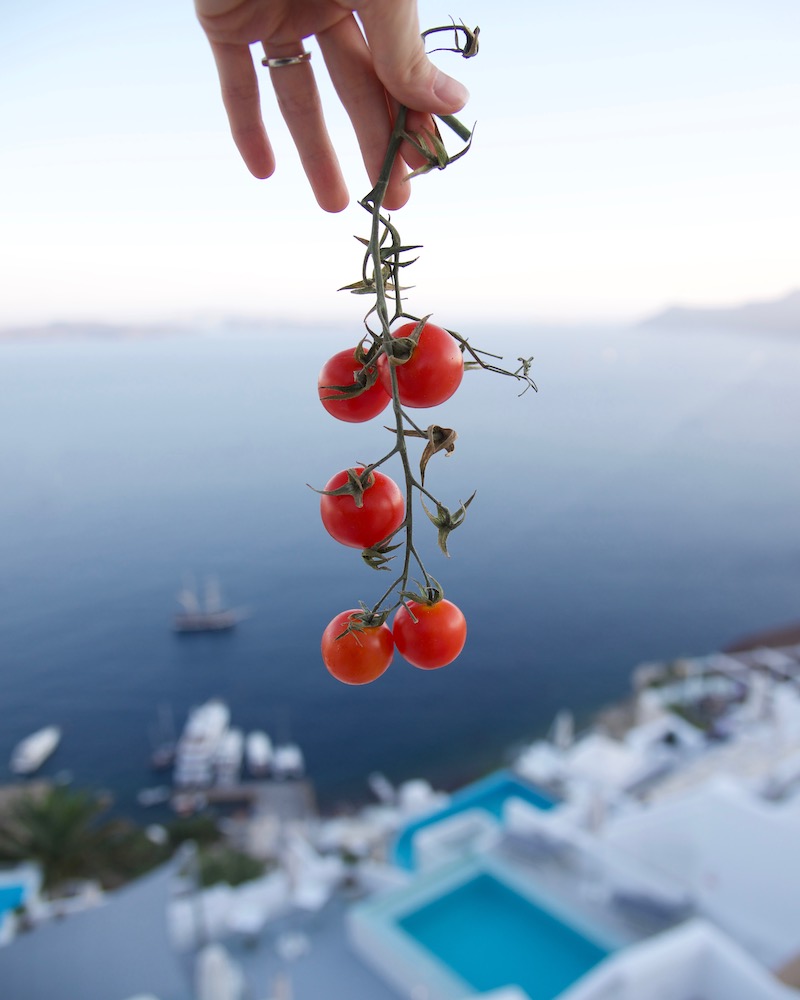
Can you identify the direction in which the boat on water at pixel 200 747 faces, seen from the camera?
facing away from the viewer

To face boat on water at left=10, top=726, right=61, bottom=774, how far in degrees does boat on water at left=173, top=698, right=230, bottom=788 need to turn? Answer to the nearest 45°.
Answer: approximately 90° to its left

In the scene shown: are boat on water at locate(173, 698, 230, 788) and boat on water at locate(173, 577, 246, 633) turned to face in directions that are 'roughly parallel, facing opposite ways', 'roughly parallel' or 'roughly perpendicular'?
roughly perpendicular

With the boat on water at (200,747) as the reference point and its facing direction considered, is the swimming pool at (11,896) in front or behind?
behind

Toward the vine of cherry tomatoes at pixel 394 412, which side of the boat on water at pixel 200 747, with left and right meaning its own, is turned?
back

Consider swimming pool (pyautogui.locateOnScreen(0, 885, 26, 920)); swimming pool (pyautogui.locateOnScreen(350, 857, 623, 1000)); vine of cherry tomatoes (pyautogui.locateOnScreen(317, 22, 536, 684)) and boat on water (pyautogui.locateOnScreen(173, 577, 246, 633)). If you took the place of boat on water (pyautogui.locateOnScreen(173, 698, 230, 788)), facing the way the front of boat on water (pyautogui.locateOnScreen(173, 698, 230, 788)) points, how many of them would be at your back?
3
